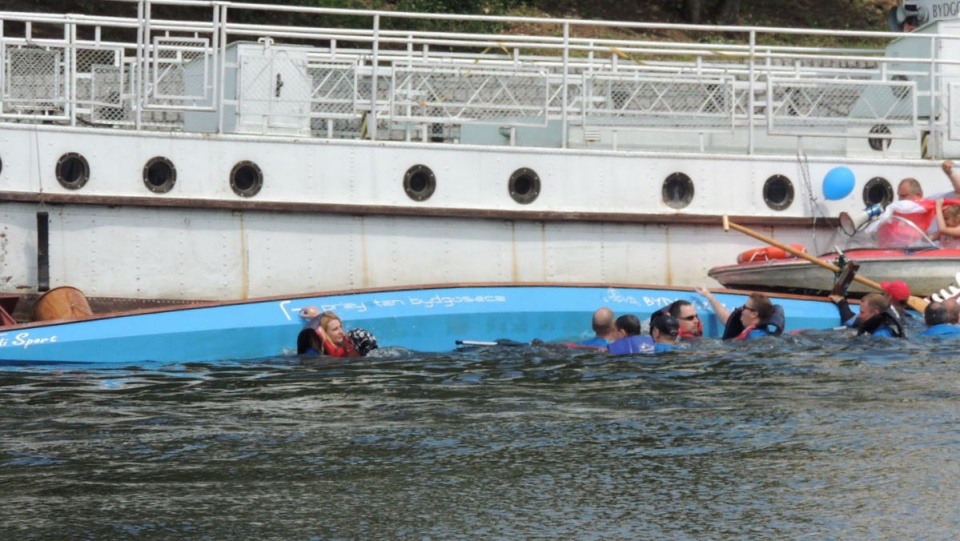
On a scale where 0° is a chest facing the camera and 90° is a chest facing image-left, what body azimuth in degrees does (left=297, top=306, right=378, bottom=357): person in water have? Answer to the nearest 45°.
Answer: approximately 315°

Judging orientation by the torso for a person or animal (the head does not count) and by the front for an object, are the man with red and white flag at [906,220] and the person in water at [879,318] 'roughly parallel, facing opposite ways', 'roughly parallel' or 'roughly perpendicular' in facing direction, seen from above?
roughly parallel

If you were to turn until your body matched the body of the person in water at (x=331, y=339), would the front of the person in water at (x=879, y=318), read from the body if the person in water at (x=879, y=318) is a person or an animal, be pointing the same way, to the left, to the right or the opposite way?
the opposite way

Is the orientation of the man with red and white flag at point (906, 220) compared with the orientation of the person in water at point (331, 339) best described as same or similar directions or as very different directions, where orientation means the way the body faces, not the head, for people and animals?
very different directions

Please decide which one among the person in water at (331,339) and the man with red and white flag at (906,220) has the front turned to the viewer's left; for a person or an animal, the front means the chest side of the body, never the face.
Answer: the man with red and white flag

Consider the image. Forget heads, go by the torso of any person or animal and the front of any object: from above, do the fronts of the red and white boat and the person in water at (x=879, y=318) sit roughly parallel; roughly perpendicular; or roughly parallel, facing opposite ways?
roughly parallel

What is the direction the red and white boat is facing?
to the viewer's left

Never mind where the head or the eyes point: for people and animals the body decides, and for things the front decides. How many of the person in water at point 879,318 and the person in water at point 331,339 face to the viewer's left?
1

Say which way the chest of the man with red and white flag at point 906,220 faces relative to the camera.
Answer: to the viewer's left

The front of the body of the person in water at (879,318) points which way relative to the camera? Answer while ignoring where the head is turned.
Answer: to the viewer's left

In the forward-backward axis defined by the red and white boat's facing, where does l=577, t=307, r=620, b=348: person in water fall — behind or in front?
in front

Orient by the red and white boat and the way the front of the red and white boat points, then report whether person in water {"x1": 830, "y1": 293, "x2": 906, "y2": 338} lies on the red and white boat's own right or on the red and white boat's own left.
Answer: on the red and white boat's own left
